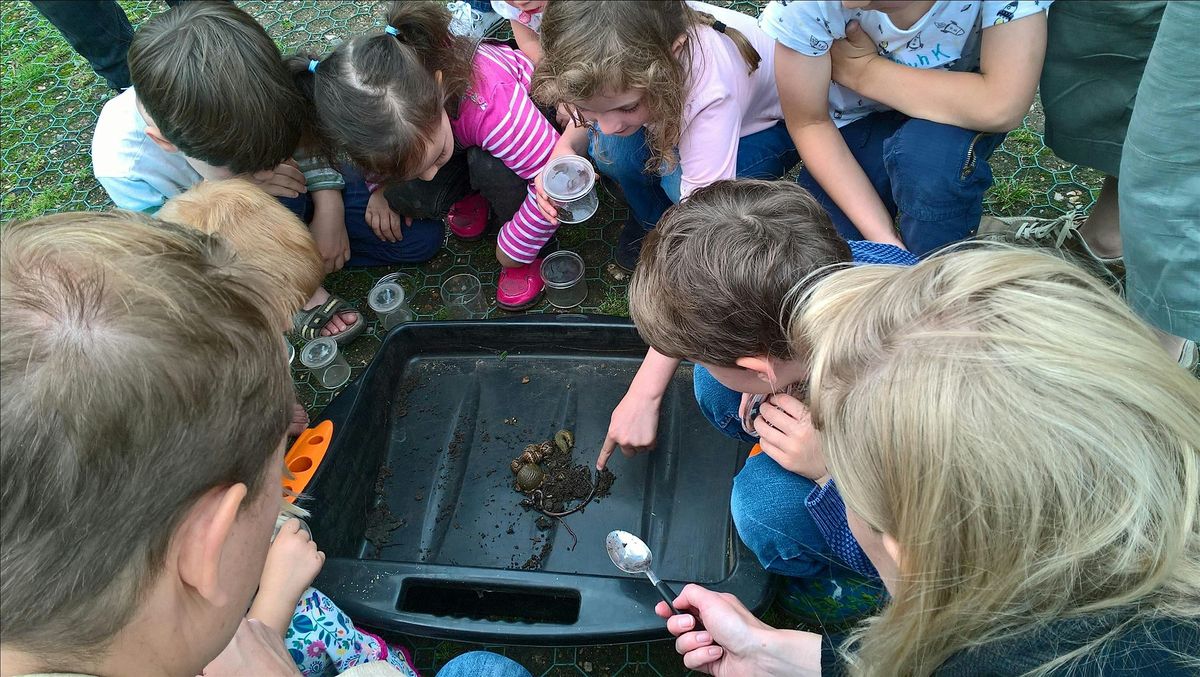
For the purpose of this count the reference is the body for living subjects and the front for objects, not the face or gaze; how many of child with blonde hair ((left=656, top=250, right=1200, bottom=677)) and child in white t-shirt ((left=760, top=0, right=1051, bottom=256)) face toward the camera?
1

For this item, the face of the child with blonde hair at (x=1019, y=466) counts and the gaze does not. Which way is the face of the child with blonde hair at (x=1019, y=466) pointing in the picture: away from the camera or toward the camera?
away from the camera

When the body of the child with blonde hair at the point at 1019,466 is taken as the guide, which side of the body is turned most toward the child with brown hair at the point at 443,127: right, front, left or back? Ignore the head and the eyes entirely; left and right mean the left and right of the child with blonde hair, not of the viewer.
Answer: front

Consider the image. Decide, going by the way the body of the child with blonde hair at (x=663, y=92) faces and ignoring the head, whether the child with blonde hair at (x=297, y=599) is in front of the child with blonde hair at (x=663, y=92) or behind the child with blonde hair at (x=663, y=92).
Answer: in front

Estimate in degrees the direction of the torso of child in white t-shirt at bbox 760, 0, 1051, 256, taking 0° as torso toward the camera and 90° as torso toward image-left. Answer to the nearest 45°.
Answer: approximately 0°

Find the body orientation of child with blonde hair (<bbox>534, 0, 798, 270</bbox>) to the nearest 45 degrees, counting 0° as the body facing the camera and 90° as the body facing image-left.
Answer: approximately 45°

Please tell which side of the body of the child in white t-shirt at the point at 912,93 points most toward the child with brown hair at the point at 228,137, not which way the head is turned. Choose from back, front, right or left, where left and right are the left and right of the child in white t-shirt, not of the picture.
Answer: right

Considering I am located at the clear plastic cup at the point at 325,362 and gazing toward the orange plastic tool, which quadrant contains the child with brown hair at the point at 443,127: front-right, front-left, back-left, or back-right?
back-left

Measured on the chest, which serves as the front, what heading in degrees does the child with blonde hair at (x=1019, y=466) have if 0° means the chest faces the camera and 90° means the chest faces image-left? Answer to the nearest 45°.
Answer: approximately 135°

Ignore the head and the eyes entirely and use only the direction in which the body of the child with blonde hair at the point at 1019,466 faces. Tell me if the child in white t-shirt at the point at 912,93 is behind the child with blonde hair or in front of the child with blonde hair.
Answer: in front
